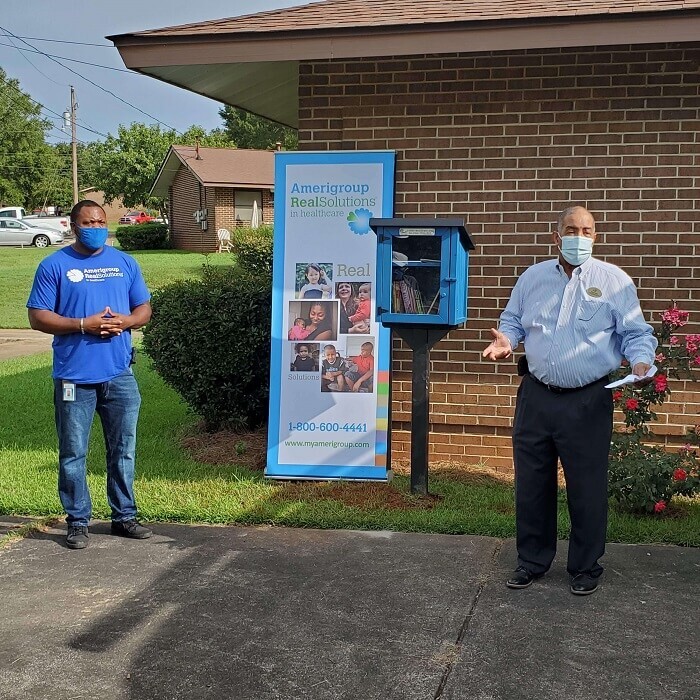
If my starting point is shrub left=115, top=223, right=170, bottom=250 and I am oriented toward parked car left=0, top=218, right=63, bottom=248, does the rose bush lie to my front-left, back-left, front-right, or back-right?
back-left

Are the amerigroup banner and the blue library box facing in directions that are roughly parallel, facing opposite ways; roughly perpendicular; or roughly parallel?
roughly parallel

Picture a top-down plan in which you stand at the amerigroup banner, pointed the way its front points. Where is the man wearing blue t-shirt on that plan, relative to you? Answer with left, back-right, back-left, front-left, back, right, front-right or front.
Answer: front-right

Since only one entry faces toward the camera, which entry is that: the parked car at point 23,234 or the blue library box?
the blue library box

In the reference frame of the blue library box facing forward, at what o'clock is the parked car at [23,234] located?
The parked car is roughly at 5 o'clock from the blue library box.

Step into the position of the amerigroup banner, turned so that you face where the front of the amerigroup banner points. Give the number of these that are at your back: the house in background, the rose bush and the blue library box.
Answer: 1

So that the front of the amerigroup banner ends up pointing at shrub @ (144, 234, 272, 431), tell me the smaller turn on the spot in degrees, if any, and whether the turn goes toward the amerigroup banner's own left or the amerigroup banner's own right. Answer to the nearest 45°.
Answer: approximately 135° to the amerigroup banner's own right

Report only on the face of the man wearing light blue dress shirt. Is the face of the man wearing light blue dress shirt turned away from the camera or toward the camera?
toward the camera

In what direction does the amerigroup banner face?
toward the camera

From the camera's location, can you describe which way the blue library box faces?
facing the viewer

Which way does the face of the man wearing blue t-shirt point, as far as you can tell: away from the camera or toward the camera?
toward the camera

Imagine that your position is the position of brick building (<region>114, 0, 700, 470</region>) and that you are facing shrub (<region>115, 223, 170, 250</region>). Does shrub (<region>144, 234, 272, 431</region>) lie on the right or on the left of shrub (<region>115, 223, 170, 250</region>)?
left
